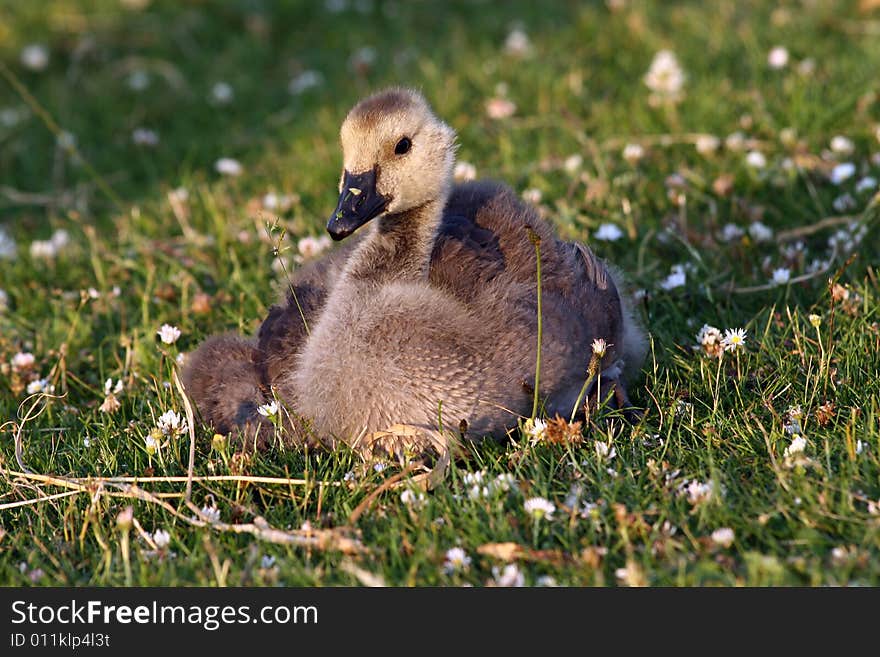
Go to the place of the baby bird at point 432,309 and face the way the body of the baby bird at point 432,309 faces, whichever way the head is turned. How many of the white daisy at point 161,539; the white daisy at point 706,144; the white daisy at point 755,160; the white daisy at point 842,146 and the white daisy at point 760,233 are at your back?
4

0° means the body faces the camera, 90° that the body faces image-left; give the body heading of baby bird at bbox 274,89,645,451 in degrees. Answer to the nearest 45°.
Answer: approximately 45°

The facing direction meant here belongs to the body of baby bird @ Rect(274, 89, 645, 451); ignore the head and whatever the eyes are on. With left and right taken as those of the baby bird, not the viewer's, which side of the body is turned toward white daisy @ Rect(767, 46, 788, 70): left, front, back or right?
back

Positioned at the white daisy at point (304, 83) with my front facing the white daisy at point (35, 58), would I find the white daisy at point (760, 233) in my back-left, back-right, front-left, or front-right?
back-left

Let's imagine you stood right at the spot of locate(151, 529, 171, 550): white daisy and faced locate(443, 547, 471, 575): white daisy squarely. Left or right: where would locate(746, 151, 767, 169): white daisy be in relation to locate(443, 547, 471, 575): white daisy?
left

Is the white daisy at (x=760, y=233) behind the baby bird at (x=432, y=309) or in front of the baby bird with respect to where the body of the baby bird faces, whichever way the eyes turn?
behind

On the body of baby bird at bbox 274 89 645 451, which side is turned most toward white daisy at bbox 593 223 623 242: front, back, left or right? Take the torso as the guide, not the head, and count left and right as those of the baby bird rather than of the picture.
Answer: back

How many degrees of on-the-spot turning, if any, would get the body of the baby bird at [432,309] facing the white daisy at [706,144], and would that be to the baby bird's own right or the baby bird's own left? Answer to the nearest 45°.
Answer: approximately 180°

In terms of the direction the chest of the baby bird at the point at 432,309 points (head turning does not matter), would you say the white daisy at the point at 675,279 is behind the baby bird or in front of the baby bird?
behind
